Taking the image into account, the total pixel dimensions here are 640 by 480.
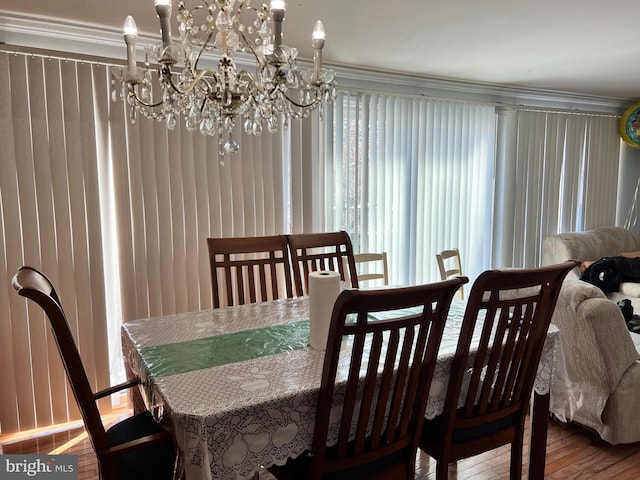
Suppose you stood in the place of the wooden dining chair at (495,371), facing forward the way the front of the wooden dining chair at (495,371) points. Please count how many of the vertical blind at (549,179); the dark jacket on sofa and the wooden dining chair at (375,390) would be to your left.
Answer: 1

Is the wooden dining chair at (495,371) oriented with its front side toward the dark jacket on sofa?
no

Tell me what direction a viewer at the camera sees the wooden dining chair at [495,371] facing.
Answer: facing away from the viewer and to the left of the viewer

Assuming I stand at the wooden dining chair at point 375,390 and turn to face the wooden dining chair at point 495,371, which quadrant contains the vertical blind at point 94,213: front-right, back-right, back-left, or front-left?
back-left

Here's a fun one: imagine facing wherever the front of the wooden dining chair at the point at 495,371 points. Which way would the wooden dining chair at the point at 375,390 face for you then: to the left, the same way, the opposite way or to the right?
the same way

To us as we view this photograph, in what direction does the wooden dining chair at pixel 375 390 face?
facing away from the viewer and to the left of the viewer

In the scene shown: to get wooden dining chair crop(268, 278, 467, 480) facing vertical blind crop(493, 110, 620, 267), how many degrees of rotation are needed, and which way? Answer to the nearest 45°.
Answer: approximately 90° to its right

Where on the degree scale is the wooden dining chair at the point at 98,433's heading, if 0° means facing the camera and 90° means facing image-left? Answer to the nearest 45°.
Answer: approximately 270°

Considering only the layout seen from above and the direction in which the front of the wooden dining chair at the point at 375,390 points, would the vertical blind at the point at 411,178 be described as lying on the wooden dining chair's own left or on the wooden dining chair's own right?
on the wooden dining chair's own right

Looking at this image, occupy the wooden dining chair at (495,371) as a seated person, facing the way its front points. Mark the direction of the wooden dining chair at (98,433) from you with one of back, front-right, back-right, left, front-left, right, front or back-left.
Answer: left

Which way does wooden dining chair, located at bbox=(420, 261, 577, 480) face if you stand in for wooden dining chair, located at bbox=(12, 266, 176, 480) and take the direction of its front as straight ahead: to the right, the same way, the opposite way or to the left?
to the left

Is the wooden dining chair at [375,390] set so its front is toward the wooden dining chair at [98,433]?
no

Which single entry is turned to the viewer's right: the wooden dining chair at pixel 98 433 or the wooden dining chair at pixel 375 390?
the wooden dining chair at pixel 98 433

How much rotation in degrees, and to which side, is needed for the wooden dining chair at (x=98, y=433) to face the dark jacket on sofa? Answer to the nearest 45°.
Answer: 0° — it already faces it

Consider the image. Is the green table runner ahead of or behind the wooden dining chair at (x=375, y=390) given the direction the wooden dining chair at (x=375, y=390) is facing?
ahead

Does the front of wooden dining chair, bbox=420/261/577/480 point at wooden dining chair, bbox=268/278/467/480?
no
